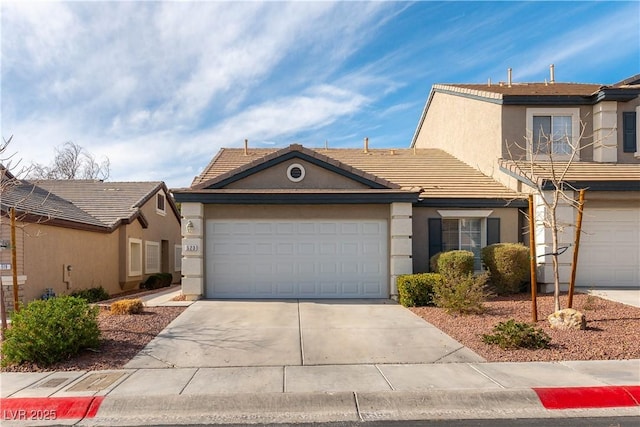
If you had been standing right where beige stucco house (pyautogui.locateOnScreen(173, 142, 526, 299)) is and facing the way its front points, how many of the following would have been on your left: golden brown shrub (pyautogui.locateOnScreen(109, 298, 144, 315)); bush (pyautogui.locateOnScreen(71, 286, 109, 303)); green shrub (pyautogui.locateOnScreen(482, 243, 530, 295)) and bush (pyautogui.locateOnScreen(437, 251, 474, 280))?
2

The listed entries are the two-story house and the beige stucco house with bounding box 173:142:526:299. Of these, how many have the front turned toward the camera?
2

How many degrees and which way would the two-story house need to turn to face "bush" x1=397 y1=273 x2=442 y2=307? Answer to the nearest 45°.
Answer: approximately 45° to its right

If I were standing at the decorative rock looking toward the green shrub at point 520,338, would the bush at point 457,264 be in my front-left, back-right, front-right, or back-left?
back-right

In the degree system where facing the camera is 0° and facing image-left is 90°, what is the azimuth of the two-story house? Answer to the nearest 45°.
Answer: approximately 0°

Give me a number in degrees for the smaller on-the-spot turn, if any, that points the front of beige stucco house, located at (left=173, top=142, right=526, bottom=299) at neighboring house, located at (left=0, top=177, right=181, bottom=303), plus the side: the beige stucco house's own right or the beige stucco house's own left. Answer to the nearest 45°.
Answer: approximately 135° to the beige stucco house's own right

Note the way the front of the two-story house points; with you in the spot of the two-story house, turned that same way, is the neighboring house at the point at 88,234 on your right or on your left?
on your right

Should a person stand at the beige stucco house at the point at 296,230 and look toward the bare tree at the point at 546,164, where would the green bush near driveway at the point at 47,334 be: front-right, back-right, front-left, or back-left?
back-right

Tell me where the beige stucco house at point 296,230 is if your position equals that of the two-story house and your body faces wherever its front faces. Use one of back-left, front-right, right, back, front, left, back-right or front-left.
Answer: front-right

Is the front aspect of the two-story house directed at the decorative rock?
yes

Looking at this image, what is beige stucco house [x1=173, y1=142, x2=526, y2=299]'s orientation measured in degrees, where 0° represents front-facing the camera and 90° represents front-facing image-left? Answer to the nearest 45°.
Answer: approximately 0°
